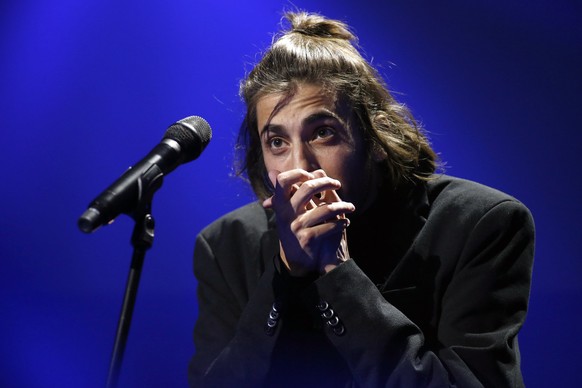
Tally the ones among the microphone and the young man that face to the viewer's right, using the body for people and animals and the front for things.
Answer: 1

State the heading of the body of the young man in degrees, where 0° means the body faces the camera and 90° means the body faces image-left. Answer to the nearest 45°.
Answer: approximately 45°

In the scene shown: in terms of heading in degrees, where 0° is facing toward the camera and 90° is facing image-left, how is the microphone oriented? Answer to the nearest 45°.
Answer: approximately 270°
